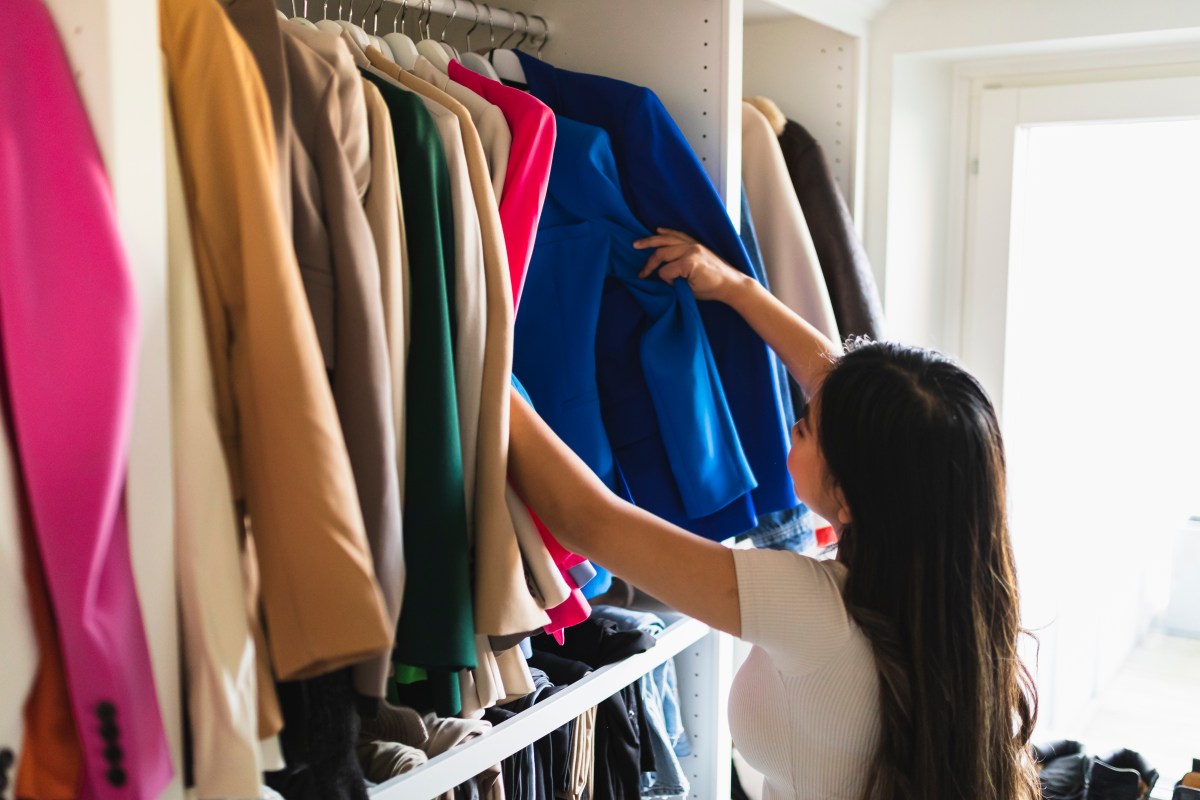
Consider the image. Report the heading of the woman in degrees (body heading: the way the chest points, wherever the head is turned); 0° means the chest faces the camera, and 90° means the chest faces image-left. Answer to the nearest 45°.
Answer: approximately 135°

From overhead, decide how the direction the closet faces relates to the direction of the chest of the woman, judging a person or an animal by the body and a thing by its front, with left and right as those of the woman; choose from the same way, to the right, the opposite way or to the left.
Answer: the opposite way

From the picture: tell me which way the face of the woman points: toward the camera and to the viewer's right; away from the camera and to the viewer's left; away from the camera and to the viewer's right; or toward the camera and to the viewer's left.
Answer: away from the camera and to the viewer's left
